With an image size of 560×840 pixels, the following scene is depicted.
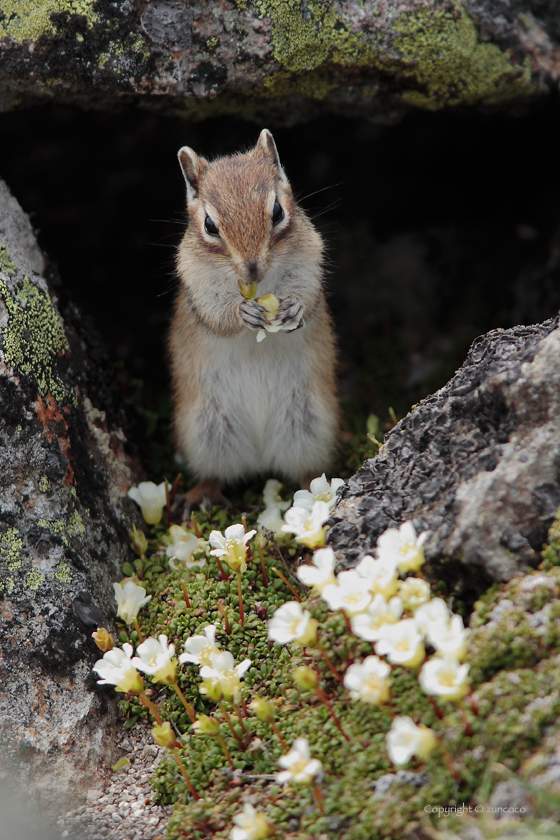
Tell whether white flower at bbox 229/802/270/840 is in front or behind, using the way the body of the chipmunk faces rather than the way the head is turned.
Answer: in front

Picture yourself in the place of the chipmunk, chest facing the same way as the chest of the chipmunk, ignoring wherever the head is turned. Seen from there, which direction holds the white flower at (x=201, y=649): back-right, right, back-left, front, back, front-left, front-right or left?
front

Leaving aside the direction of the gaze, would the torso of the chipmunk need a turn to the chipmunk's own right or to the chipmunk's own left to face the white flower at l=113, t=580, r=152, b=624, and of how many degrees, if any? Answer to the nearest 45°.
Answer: approximately 45° to the chipmunk's own right

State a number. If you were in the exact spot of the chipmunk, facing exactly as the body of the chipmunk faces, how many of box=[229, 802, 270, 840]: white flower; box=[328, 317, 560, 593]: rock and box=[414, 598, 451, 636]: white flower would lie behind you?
0

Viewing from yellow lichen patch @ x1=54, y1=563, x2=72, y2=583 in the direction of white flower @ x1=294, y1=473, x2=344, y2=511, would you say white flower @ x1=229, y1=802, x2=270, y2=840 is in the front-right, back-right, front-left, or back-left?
front-right

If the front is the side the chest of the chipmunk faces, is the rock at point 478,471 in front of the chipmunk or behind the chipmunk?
in front

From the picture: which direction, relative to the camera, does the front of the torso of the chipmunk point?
toward the camera

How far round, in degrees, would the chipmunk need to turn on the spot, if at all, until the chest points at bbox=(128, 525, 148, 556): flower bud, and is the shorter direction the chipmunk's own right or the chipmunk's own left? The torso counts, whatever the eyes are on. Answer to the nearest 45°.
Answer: approximately 45° to the chipmunk's own right

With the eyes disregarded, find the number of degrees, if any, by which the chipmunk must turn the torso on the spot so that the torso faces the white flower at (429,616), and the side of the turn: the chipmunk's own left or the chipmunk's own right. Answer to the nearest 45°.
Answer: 0° — it already faces it

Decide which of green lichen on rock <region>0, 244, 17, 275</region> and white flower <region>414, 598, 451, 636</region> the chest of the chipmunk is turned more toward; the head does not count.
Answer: the white flower

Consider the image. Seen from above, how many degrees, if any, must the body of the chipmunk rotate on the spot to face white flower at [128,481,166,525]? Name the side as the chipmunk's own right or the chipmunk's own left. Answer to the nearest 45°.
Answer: approximately 45° to the chipmunk's own right

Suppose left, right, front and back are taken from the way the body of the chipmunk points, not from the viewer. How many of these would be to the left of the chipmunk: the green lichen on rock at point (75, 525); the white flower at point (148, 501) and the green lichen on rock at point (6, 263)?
0
